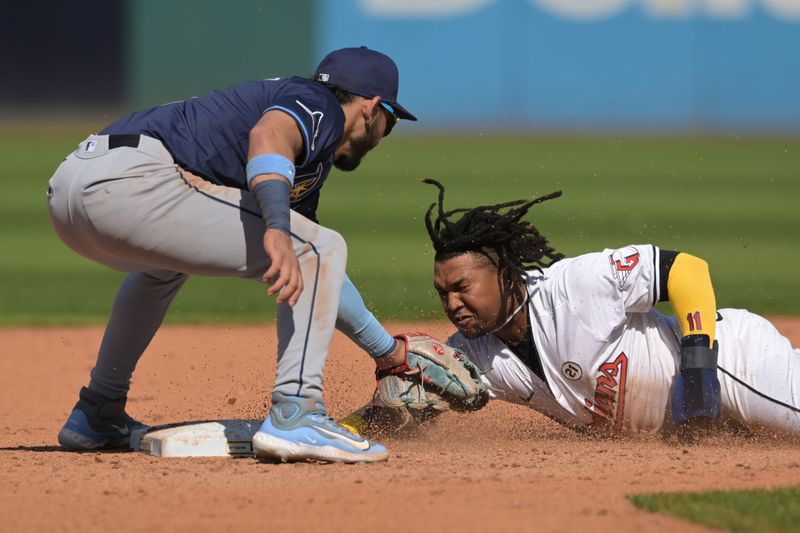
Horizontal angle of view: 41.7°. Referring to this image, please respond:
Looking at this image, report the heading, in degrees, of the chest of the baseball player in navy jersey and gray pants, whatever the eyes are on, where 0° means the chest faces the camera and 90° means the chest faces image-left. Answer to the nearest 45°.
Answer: approximately 270°

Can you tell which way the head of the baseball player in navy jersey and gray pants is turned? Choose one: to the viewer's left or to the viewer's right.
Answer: to the viewer's right

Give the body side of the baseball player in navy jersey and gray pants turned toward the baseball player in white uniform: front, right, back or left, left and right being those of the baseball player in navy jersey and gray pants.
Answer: front
